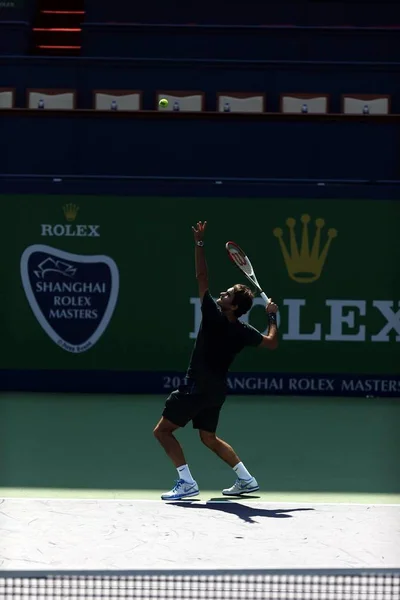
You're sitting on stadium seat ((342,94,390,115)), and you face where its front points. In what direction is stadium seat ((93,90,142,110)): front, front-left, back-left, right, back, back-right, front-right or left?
right

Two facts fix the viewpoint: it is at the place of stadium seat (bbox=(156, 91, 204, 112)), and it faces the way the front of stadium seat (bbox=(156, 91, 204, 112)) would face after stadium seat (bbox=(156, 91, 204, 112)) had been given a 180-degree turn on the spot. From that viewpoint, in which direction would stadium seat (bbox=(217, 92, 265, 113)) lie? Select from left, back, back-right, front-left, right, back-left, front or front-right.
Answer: right

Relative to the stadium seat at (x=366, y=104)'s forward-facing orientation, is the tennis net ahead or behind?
ahead

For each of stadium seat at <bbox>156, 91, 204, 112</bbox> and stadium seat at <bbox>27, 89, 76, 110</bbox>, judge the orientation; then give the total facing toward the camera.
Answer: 2

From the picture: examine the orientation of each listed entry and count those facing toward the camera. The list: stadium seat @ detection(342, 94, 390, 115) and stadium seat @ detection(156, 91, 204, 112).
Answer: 2

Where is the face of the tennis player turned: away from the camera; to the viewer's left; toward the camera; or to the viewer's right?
to the viewer's left

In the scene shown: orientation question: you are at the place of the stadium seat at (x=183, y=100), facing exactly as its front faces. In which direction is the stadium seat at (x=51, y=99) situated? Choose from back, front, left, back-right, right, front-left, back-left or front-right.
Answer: right

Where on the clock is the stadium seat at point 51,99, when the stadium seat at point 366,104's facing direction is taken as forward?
the stadium seat at point 51,99 is roughly at 3 o'clock from the stadium seat at point 366,104.

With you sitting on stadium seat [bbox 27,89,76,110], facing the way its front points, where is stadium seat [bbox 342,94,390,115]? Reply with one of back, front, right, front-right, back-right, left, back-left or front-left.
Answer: left

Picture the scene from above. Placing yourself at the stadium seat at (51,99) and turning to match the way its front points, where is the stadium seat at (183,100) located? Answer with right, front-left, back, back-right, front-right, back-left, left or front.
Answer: left

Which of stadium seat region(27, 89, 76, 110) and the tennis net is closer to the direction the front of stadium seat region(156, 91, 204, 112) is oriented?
the tennis net

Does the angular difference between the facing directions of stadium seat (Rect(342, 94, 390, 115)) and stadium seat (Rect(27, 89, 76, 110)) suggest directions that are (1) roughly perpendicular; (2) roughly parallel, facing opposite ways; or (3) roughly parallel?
roughly parallel

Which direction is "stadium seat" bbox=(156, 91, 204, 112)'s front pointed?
toward the camera

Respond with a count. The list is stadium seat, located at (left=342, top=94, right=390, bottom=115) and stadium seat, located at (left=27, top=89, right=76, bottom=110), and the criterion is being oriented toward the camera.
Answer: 2

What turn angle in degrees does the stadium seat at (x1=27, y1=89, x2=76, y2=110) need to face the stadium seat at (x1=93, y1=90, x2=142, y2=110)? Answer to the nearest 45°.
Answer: approximately 90° to its left

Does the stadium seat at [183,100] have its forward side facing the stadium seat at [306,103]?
no

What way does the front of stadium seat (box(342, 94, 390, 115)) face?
toward the camera

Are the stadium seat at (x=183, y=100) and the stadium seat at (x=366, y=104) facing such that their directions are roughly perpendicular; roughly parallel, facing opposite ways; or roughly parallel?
roughly parallel
